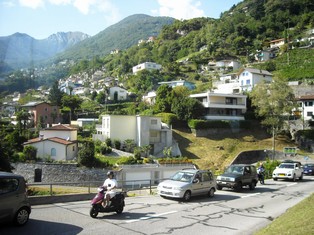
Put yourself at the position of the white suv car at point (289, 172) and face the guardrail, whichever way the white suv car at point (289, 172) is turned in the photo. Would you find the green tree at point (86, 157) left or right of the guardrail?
right

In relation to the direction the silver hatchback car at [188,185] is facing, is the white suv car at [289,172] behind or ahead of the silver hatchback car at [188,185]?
behind

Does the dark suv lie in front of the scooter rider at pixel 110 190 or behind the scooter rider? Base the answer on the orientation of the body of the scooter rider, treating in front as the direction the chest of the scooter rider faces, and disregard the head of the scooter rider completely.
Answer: behind

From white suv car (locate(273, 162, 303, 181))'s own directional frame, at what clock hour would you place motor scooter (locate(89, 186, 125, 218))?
The motor scooter is roughly at 11 o'clock from the white suv car.

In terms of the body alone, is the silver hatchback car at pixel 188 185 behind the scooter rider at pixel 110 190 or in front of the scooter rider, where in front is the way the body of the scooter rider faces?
behind

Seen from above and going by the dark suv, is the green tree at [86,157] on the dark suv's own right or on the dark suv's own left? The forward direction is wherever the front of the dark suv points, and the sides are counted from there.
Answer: on the dark suv's own right

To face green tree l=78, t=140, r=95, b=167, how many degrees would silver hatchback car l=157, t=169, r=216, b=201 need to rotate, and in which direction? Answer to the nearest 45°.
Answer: approximately 90° to its right

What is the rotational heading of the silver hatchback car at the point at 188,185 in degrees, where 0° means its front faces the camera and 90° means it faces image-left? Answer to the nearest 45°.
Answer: approximately 45°

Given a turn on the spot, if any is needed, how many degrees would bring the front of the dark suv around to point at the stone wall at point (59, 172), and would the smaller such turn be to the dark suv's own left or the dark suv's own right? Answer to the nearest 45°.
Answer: approximately 90° to the dark suv's own right

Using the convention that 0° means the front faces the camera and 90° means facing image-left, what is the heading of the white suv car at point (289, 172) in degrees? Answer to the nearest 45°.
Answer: approximately 45°
